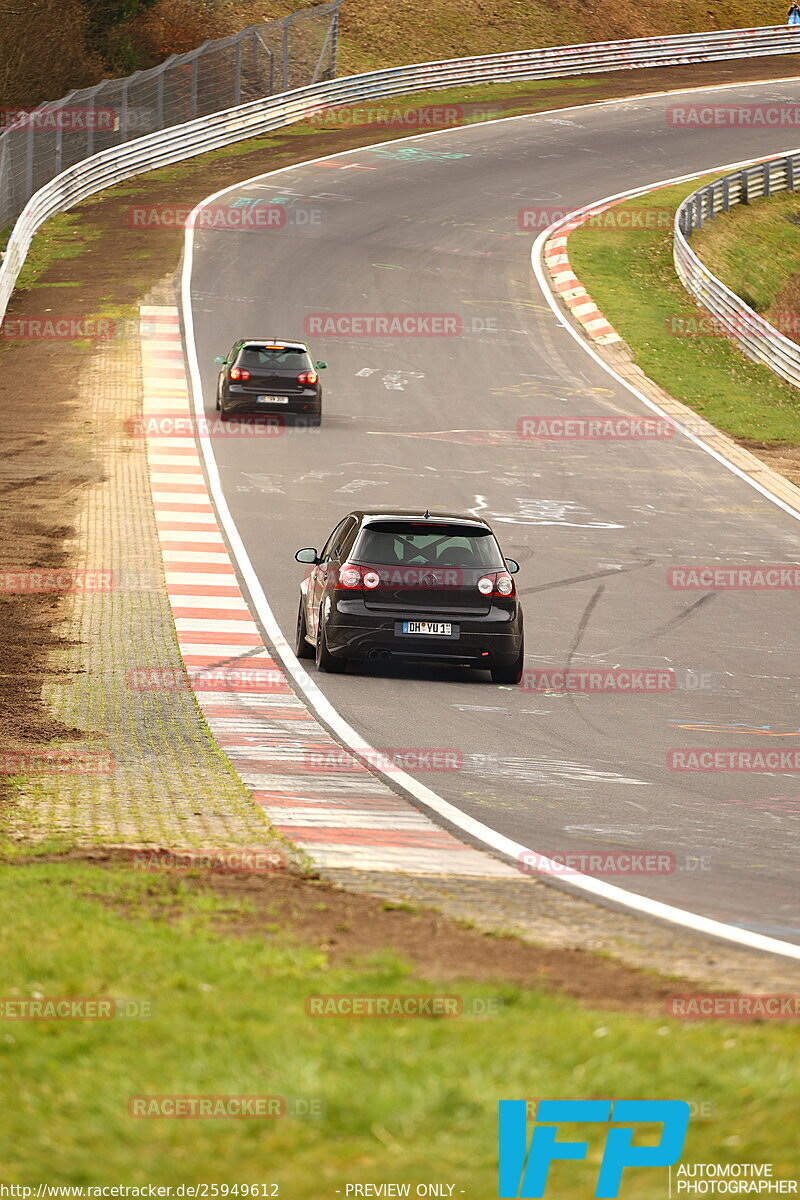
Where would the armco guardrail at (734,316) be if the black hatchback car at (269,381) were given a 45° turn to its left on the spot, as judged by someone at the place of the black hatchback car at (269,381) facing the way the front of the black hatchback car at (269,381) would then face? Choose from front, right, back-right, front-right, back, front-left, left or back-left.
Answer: right

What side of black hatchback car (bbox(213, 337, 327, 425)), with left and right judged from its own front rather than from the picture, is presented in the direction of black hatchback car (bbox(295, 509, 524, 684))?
back

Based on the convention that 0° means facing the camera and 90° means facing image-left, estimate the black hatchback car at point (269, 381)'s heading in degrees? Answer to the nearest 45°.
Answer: approximately 180°
